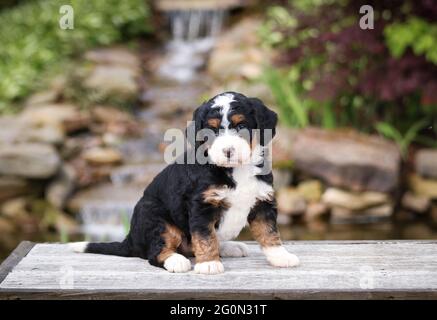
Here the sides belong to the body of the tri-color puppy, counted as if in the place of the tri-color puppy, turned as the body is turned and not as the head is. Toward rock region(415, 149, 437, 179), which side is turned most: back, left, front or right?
left

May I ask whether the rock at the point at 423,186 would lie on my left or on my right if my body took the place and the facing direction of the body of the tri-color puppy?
on my left

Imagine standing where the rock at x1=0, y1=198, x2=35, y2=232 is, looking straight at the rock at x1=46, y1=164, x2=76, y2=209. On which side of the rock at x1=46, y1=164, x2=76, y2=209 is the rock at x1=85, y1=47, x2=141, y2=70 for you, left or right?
left

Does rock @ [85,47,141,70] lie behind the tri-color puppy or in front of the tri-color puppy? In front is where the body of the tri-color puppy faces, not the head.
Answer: behind

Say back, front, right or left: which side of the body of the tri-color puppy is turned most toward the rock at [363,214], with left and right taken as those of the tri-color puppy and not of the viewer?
left

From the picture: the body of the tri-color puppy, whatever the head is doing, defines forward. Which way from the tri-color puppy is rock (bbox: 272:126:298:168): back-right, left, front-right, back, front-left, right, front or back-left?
back-left

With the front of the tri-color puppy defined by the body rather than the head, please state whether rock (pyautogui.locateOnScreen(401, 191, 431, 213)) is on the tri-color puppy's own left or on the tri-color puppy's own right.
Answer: on the tri-color puppy's own left

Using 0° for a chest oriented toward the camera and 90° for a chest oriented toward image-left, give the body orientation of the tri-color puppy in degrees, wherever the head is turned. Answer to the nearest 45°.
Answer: approximately 315°

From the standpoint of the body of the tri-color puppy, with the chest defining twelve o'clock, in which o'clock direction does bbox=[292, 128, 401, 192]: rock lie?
The rock is roughly at 8 o'clock from the tri-color puppy.

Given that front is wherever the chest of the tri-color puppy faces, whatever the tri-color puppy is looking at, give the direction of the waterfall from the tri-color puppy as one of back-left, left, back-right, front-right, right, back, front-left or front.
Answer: back-left

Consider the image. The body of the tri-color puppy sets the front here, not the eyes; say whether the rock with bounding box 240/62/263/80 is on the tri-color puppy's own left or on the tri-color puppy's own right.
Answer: on the tri-color puppy's own left
